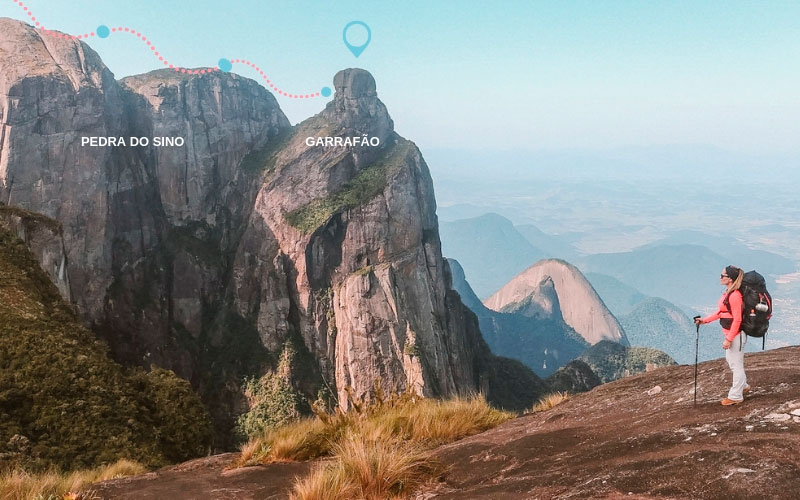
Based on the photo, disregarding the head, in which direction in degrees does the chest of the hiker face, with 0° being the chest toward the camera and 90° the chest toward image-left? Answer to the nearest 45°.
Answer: approximately 90°

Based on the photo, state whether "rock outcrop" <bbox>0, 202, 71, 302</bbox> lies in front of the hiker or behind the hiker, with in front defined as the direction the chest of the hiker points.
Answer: in front

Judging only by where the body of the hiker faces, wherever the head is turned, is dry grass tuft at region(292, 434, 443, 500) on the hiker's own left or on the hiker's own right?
on the hiker's own left

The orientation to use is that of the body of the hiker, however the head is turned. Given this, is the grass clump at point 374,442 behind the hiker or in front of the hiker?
in front
